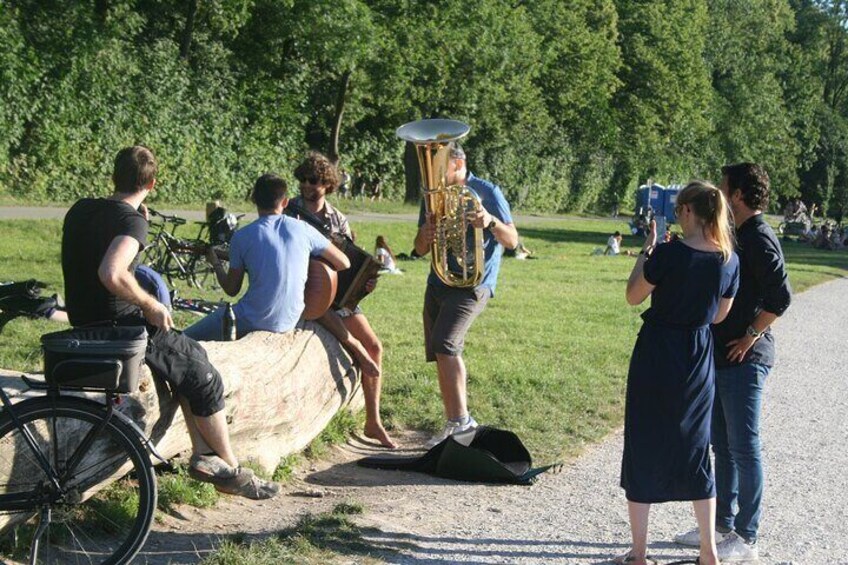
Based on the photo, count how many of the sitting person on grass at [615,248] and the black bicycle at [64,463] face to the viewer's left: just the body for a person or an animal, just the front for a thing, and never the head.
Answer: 1

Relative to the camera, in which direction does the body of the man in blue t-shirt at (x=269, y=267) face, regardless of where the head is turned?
away from the camera

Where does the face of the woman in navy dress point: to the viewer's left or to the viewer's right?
to the viewer's left

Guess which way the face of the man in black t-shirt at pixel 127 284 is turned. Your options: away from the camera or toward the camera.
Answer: away from the camera

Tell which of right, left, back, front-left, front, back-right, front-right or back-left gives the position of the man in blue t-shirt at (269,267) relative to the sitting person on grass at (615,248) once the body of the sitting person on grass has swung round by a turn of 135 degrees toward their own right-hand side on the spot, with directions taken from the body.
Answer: front-left

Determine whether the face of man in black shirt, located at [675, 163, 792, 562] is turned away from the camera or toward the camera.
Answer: away from the camera

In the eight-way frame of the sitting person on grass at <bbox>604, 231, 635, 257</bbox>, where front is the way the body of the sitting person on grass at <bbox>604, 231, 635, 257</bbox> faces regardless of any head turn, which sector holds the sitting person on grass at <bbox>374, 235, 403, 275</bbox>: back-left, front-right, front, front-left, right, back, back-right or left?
right

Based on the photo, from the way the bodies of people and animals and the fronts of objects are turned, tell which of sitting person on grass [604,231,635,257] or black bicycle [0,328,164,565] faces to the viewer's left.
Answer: the black bicycle

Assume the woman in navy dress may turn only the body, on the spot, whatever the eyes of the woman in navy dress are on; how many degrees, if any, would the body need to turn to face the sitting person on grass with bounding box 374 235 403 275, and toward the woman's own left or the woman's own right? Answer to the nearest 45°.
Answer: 0° — they already face them

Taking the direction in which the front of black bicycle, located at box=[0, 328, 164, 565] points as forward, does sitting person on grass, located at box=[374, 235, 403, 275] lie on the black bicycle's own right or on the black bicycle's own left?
on the black bicycle's own right

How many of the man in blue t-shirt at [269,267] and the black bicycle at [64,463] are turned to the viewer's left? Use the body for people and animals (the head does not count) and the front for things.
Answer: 1
